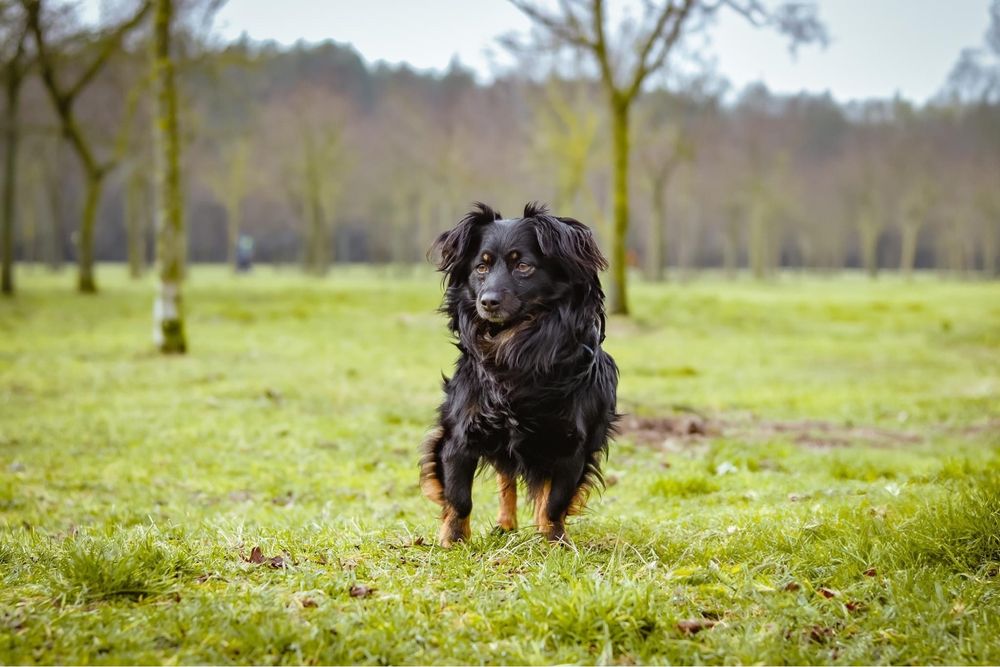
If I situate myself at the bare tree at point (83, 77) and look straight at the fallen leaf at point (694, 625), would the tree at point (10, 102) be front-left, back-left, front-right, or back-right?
back-right

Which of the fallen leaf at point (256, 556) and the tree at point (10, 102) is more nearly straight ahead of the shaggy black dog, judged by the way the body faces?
the fallen leaf

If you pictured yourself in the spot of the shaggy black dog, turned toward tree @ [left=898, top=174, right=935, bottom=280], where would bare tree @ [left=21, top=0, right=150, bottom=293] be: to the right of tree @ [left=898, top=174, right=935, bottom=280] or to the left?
left

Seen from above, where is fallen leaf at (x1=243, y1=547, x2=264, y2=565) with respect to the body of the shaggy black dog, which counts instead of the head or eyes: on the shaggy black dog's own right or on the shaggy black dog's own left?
on the shaggy black dog's own right

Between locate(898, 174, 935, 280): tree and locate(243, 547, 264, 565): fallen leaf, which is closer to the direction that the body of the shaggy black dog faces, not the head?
the fallen leaf

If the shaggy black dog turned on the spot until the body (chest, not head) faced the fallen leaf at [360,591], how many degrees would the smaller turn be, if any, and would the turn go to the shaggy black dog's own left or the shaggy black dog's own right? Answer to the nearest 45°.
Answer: approximately 45° to the shaggy black dog's own right

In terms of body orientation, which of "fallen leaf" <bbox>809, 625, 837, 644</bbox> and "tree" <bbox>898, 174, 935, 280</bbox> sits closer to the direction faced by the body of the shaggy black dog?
the fallen leaf

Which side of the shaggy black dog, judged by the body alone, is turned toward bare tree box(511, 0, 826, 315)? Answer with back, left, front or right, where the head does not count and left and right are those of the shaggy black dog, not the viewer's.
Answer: back

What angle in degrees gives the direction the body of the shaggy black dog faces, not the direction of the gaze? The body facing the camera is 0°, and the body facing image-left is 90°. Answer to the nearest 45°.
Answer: approximately 0°

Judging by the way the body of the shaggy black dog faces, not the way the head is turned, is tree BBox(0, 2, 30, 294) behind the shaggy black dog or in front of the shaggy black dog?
behind

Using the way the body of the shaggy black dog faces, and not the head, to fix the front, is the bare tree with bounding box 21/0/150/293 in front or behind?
behind
